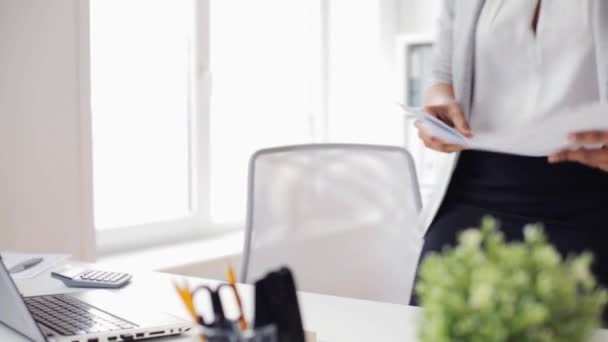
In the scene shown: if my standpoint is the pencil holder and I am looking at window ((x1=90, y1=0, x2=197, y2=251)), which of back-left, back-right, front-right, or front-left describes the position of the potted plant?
back-right

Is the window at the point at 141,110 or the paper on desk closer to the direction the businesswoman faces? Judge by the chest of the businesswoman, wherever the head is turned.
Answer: the paper on desk

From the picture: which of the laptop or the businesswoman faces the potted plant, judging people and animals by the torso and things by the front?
the businesswoman

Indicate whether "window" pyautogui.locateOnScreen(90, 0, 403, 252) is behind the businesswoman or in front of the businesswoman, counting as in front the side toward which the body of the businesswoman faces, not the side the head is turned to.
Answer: behind

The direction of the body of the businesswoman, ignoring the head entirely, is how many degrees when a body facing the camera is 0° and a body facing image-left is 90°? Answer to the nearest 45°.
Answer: approximately 0°

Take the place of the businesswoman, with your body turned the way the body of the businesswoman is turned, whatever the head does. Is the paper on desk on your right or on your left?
on your right
